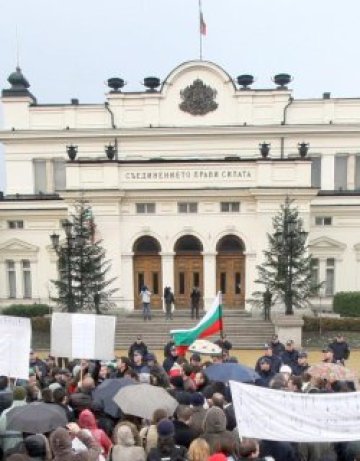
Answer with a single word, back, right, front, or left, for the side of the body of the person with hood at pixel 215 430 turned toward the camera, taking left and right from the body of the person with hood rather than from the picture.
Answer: back

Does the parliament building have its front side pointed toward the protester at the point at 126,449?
yes

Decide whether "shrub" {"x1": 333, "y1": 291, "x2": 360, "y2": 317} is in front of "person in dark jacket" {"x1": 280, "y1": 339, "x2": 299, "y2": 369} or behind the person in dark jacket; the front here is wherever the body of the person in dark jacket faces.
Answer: behind

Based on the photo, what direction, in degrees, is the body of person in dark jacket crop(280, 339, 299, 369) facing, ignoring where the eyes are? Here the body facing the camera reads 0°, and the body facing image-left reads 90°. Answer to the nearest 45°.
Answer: approximately 0°

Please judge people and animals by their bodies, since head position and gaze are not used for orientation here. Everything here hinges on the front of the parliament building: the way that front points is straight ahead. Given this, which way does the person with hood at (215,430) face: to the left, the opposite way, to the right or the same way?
the opposite way

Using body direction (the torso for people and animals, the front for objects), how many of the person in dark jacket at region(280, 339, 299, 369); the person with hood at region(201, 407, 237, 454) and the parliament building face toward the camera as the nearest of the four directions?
2

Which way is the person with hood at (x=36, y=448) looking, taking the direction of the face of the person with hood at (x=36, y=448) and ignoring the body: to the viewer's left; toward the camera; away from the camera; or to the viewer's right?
away from the camera

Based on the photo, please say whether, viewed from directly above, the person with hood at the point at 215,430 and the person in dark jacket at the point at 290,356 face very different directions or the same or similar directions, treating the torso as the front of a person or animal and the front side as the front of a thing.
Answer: very different directions

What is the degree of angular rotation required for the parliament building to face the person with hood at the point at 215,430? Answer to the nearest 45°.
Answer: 0° — it already faces them
